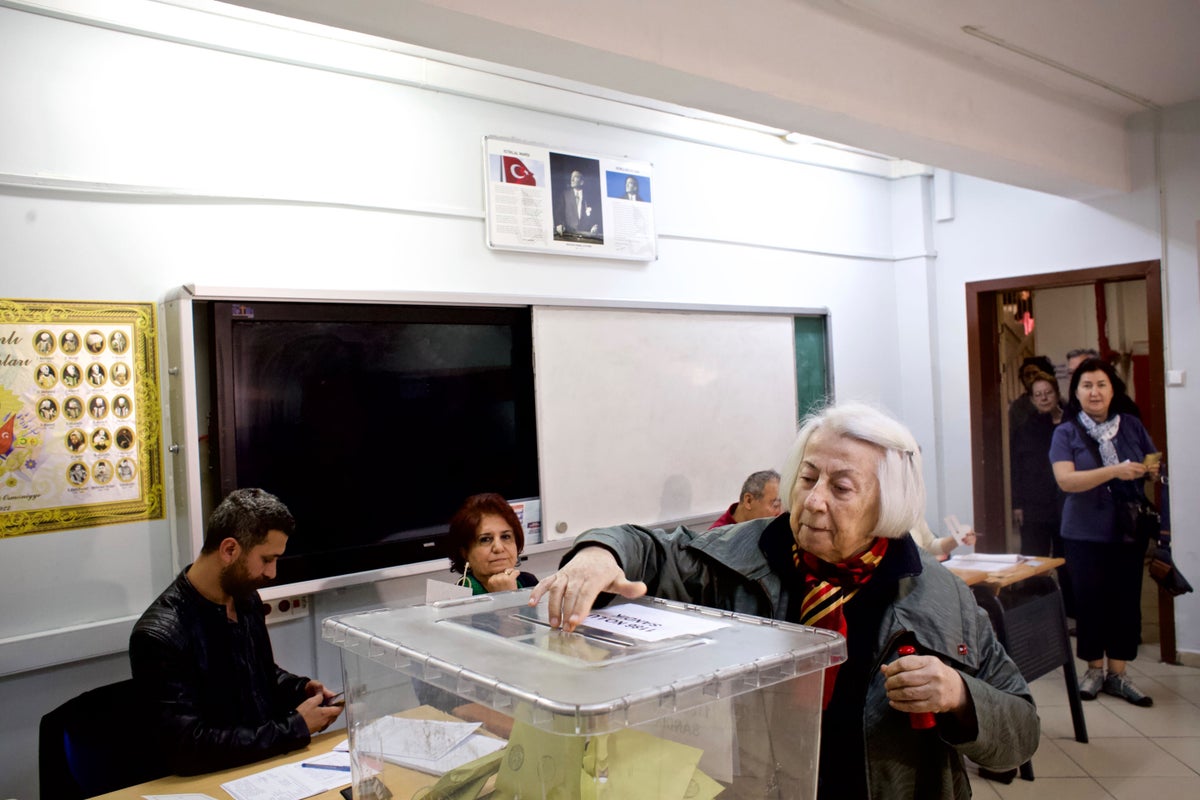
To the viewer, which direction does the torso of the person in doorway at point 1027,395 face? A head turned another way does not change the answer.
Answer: toward the camera

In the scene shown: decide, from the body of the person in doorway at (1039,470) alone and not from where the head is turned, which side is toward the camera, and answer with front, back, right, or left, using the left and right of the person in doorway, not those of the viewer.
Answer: front

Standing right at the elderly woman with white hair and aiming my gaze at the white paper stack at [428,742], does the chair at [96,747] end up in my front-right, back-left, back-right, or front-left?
front-right

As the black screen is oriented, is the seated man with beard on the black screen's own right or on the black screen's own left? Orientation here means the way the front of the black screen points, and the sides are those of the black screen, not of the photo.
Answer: on the black screen's own right

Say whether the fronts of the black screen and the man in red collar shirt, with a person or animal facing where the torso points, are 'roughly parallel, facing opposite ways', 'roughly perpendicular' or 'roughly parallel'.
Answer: roughly parallel

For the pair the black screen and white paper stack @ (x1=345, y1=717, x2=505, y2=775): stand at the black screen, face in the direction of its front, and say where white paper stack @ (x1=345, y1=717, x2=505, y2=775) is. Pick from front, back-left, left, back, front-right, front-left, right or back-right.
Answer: front-right

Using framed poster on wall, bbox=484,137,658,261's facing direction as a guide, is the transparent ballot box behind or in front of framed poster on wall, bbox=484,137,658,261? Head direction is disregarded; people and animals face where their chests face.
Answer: in front

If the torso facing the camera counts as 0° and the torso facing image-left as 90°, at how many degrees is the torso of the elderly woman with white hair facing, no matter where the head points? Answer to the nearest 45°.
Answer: approximately 45°

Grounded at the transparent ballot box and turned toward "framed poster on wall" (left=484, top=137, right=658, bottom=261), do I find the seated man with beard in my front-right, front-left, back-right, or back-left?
front-left

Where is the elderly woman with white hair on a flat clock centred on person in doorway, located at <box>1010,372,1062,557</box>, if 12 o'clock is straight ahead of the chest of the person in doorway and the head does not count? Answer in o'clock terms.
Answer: The elderly woman with white hair is roughly at 12 o'clock from the person in doorway.

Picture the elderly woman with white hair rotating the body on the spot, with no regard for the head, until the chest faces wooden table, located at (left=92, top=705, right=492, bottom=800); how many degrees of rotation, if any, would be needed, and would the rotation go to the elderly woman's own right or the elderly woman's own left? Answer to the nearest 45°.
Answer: approximately 45° to the elderly woman's own right

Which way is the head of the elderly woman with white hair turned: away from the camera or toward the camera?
toward the camera

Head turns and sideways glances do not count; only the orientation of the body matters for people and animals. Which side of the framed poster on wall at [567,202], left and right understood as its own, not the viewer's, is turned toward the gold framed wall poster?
right

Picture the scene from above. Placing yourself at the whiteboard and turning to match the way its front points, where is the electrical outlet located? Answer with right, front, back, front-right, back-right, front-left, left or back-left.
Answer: right
